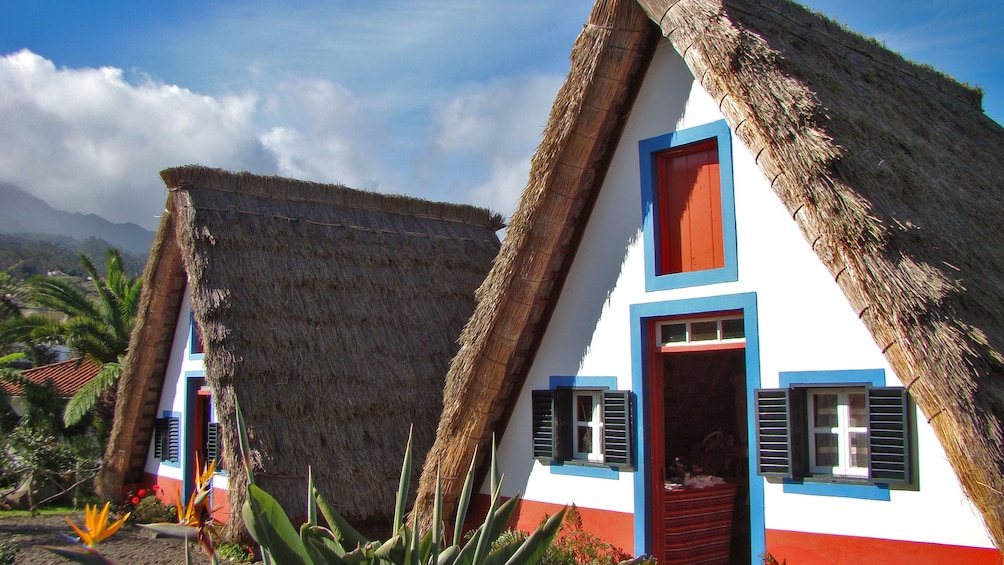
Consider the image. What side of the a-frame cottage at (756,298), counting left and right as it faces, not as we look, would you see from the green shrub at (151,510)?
right

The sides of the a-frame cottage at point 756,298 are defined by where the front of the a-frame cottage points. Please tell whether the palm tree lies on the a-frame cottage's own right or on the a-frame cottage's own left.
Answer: on the a-frame cottage's own right

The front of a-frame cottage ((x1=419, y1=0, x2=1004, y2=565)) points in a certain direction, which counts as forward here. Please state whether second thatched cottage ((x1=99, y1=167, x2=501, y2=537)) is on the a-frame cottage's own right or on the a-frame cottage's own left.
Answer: on the a-frame cottage's own right

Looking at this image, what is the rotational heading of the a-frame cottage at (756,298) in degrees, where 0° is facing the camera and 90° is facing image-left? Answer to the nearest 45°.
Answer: approximately 45°

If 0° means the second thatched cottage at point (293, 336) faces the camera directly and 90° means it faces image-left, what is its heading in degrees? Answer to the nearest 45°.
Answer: approximately 45°

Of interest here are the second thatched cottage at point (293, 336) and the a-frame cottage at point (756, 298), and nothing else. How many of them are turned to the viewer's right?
0

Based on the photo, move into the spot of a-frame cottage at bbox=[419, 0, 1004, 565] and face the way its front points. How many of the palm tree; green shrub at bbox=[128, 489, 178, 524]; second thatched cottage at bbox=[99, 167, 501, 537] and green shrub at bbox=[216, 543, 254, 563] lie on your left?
0

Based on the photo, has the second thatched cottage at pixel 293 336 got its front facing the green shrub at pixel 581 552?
no

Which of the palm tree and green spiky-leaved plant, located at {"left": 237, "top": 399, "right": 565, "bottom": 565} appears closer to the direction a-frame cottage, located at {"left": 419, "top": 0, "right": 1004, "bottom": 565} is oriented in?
the green spiky-leaved plant
